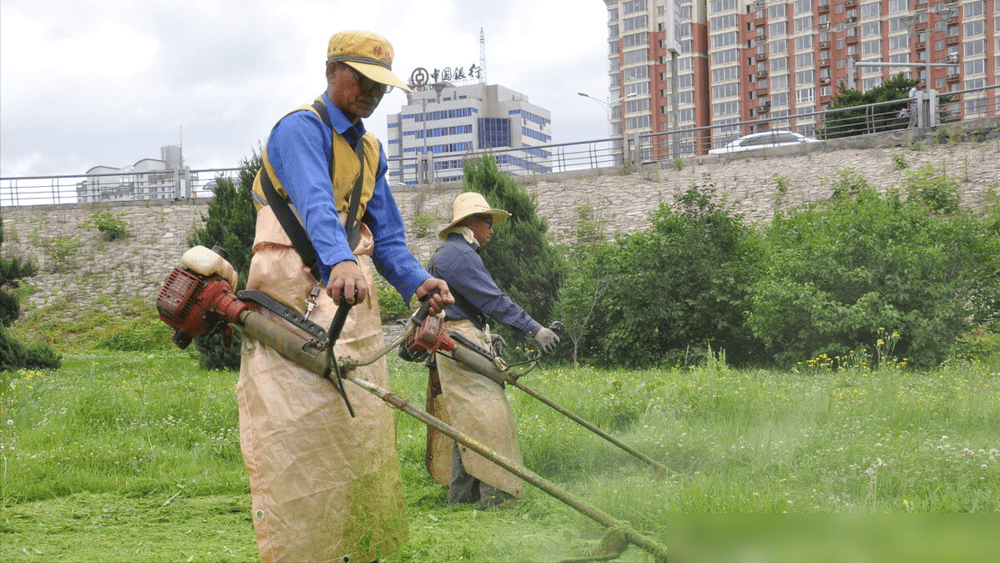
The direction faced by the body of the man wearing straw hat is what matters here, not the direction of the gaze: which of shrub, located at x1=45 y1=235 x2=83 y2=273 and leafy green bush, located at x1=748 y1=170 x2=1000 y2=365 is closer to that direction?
the leafy green bush

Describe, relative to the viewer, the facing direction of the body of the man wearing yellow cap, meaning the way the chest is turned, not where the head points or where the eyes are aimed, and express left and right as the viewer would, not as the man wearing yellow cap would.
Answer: facing the viewer and to the right of the viewer

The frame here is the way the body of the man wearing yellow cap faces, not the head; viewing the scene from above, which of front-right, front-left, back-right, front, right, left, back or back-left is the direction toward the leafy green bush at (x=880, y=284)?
left

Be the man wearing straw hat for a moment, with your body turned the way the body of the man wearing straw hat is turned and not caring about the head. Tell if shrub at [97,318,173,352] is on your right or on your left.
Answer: on your left

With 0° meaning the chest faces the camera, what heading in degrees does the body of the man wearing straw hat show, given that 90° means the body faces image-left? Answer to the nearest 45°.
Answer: approximately 270°

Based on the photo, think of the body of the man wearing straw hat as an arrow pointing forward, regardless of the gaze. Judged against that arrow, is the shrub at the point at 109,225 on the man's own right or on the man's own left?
on the man's own left

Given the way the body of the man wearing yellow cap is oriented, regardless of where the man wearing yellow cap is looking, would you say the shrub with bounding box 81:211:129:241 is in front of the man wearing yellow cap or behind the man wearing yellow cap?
behind

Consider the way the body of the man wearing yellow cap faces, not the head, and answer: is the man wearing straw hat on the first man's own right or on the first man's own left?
on the first man's own left

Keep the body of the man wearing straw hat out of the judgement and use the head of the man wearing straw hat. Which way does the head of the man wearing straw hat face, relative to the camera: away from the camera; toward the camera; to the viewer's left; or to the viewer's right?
to the viewer's right

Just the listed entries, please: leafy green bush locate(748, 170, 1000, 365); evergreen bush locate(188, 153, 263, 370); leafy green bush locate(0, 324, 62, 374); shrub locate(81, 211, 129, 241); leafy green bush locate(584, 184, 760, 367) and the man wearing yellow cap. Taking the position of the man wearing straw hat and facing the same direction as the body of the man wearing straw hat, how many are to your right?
1

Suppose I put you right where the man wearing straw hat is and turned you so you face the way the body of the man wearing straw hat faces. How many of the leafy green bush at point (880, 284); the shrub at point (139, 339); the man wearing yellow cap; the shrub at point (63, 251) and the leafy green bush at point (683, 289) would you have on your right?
1

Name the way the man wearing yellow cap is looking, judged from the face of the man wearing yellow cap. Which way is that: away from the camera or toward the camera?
toward the camera

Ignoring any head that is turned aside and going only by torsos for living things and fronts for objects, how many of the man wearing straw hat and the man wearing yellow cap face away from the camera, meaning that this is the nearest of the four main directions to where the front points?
0
